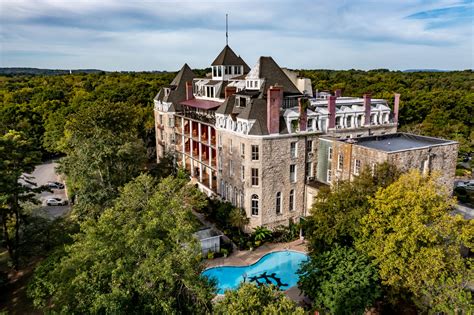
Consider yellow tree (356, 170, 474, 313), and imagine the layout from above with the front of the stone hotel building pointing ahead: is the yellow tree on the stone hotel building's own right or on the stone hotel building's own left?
on the stone hotel building's own left

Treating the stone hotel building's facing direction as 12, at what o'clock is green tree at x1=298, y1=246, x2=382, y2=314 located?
The green tree is roughly at 10 o'clock from the stone hotel building.

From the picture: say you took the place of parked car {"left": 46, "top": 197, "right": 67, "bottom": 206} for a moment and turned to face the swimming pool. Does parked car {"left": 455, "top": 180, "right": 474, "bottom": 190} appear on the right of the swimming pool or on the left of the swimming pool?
left
